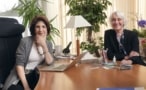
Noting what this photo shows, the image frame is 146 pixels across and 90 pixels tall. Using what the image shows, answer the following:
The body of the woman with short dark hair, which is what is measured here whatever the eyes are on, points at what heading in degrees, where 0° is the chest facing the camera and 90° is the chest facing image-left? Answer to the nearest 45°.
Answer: approximately 315°

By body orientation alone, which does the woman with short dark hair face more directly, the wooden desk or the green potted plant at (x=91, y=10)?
the wooden desk

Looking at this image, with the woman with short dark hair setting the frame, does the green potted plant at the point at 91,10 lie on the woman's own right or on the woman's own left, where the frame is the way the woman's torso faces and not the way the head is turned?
on the woman's own left
